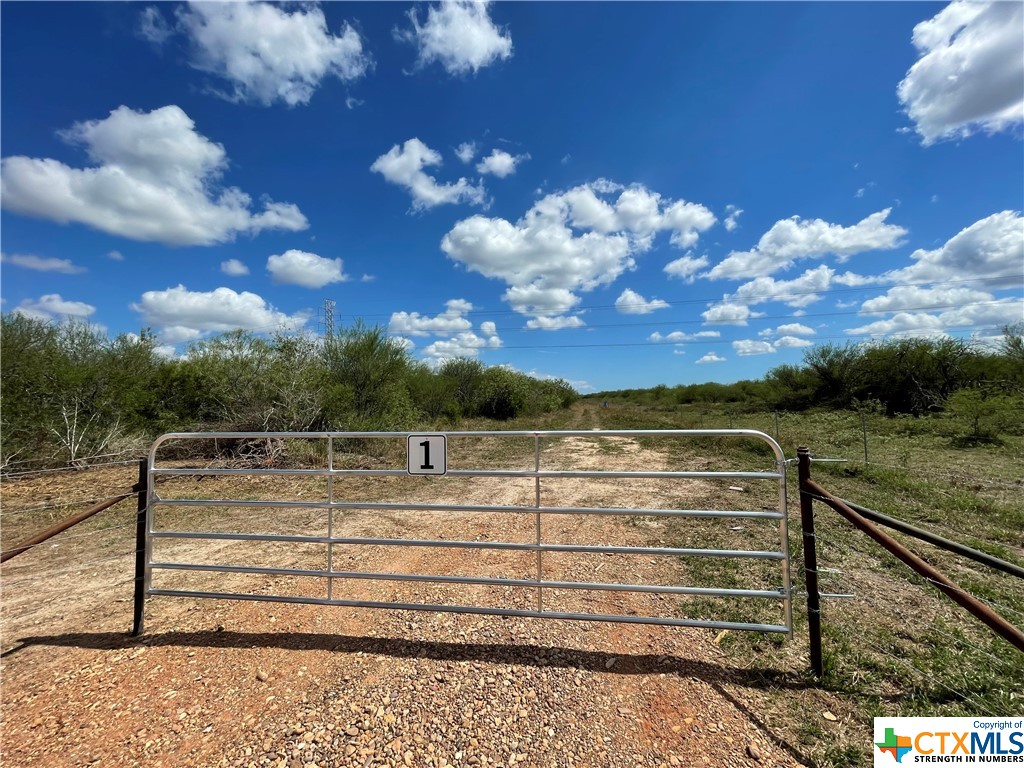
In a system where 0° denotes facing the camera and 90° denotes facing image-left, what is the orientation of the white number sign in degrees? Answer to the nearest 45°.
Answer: approximately 0°

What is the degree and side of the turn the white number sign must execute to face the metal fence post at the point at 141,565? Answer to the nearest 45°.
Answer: approximately 90° to its right

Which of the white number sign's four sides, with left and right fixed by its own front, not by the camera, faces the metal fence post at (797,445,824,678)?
left
